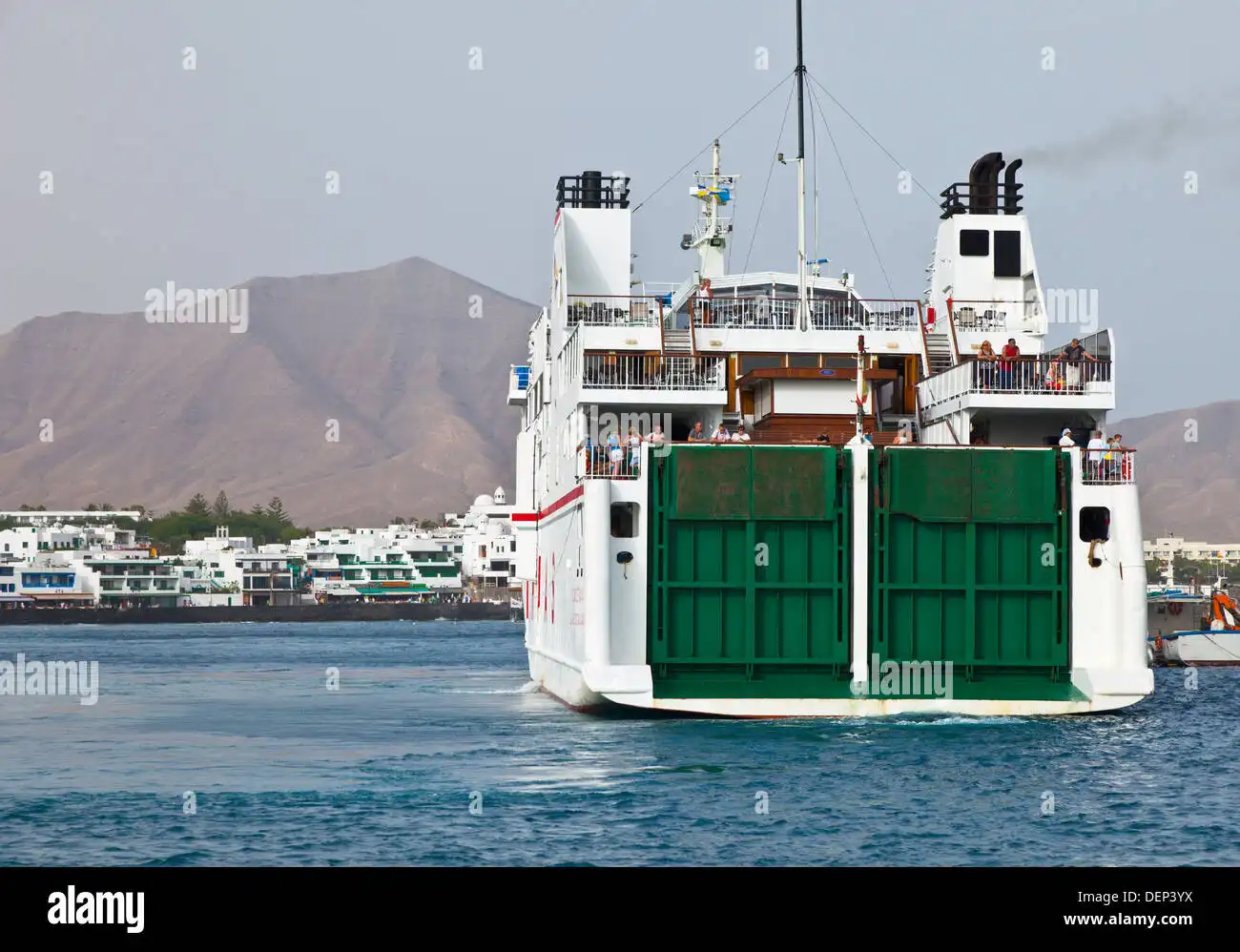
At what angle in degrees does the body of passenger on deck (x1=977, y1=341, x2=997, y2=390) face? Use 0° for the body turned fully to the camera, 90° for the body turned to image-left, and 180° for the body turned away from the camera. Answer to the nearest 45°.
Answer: approximately 0°

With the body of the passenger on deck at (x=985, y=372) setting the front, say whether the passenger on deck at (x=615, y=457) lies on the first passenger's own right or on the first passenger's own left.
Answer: on the first passenger's own right

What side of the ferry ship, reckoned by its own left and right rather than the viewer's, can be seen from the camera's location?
back

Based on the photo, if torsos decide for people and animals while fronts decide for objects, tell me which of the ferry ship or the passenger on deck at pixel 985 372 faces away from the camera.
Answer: the ferry ship

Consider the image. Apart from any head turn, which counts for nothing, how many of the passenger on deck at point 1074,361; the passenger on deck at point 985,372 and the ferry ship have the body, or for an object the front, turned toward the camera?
2

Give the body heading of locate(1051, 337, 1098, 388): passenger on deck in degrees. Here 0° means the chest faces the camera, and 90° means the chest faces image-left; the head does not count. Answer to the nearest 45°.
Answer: approximately 0°

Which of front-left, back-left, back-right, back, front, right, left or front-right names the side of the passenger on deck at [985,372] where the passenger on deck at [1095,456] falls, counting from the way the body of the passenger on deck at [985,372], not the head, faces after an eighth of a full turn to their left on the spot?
front

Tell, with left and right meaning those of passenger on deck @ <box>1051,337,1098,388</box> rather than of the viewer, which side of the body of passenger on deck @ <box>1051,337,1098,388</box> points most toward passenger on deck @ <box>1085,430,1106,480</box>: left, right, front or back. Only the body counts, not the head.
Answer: front

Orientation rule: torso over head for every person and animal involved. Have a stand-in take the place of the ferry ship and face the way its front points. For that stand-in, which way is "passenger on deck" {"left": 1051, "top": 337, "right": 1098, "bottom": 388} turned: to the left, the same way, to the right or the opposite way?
the opposite way

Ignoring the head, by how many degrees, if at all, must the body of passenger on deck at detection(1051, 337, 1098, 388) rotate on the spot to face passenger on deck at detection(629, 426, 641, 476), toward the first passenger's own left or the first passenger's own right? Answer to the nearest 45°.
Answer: approximately 45° to the first passenger's own right

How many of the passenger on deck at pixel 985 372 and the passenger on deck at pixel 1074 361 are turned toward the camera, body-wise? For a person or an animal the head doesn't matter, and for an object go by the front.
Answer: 2
